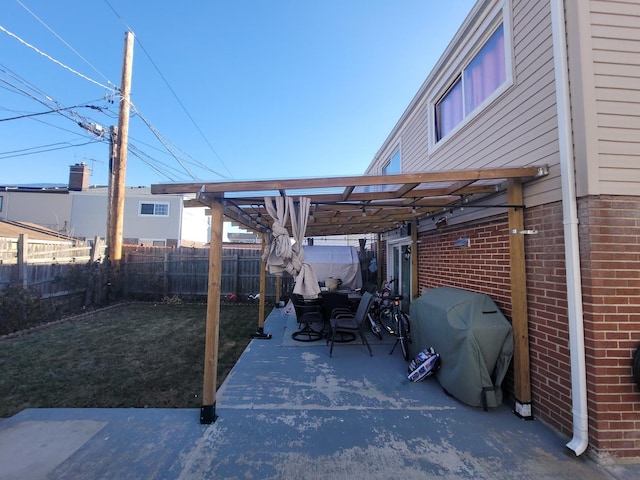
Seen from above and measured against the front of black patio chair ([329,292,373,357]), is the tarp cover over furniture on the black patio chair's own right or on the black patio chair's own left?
on the black patio chair's own right

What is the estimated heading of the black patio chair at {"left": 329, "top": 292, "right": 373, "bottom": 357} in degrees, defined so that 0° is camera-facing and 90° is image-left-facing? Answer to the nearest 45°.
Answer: approximately 90°

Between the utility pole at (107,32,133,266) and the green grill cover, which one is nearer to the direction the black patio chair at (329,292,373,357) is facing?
the utility pole

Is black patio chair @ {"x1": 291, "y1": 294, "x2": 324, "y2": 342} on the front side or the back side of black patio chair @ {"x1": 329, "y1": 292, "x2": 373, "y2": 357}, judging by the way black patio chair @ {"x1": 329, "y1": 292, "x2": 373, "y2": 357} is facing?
on the front side

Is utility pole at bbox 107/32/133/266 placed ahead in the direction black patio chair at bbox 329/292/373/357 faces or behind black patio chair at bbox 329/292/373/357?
ahead

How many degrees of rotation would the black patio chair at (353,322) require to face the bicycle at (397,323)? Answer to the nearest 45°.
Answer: approximately 135° to its right

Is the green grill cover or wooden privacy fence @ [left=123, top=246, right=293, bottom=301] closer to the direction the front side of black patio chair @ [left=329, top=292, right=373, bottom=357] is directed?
the wooden privacy fence

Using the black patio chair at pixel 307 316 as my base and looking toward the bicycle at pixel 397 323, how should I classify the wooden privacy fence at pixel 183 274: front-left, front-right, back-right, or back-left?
back-left

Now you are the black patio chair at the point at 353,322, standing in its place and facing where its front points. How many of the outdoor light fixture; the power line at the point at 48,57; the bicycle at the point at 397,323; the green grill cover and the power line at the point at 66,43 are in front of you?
2
